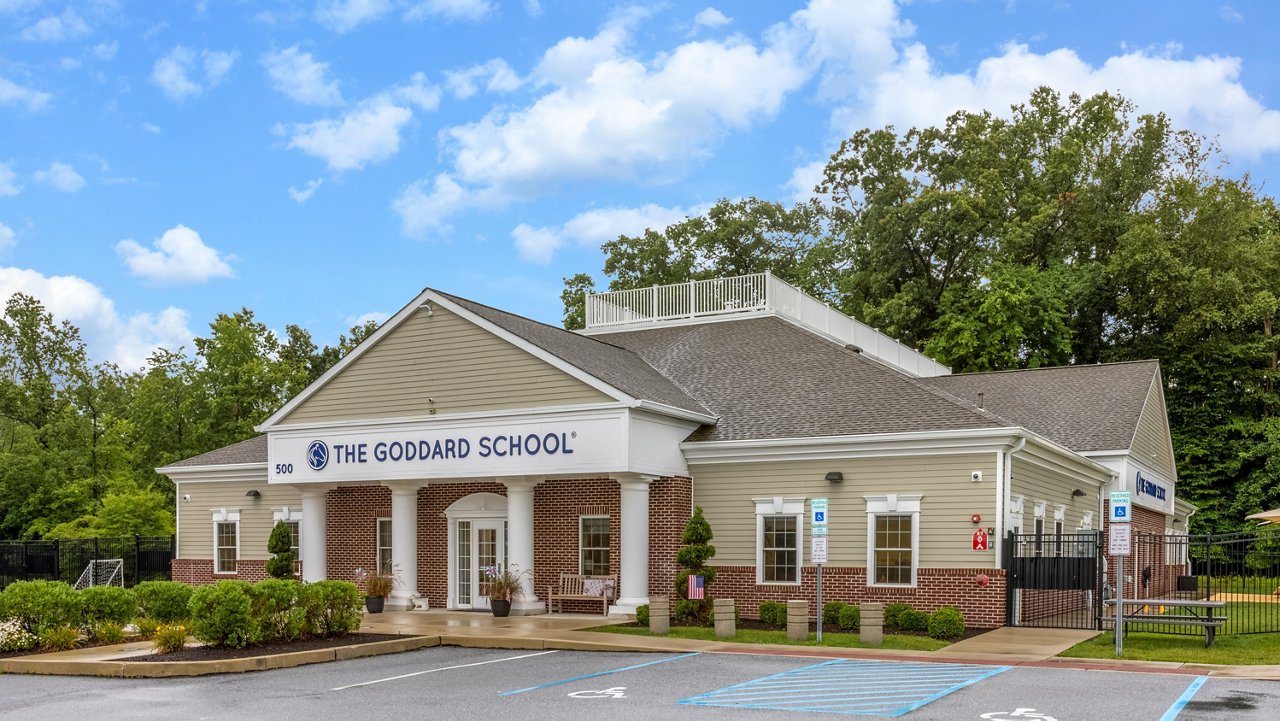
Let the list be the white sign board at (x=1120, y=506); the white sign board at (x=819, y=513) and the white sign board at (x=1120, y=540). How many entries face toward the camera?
3

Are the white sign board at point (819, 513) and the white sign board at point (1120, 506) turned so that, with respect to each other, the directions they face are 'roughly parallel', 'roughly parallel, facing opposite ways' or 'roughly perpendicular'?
roughly parallel

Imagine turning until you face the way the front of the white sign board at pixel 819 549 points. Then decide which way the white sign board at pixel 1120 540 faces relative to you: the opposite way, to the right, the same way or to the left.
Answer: the same way

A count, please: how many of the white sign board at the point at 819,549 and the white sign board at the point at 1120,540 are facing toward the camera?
2

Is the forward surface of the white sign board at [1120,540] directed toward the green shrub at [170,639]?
no

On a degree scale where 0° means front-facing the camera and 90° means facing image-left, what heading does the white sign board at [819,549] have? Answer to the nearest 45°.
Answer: approximately 0°

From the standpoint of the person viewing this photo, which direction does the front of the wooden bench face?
facing the viewer and to the left of the viewer

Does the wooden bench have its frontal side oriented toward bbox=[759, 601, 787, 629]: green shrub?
no

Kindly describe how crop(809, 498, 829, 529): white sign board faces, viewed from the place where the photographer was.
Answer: facing the viewer

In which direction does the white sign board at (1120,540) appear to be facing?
toward the camera

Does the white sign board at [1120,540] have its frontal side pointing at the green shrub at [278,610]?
no

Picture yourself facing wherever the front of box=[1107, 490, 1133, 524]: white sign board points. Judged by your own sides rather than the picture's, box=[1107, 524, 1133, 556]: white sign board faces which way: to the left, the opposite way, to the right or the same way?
the same way

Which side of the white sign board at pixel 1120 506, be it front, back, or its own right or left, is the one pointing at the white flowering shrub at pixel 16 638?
right
